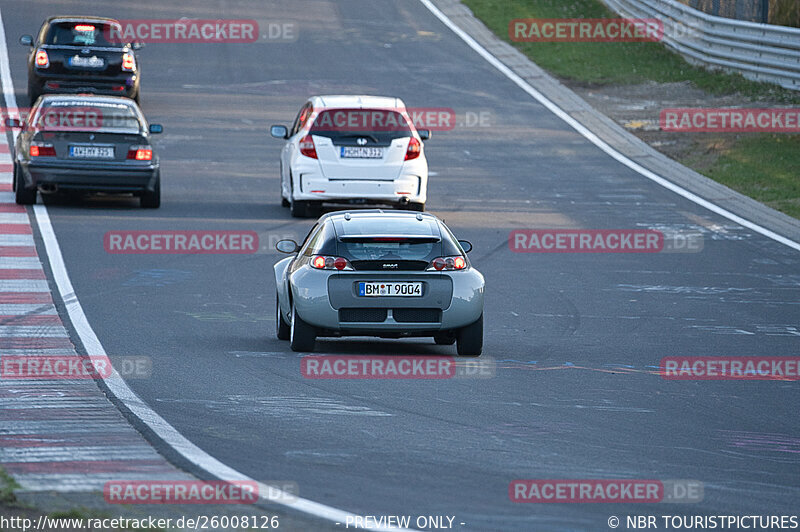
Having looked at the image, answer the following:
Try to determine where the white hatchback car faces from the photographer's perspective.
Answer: facing away from the viewer

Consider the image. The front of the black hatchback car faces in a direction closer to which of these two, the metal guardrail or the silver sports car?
the metal guardrail

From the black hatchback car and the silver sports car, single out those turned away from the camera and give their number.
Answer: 2

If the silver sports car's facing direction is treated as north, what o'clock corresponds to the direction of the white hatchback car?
The white hatchback car is roughly at 12 o'clock from the silver sports car.

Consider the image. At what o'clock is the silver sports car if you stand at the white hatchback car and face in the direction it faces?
The silver sports car is roughly at 6 o'clock from the white hatchback car.

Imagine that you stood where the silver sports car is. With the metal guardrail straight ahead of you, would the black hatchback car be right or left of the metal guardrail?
left

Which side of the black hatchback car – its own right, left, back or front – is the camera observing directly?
back

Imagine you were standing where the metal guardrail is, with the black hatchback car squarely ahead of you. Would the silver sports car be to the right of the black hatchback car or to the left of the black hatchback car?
left

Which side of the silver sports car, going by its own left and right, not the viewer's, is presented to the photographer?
back
